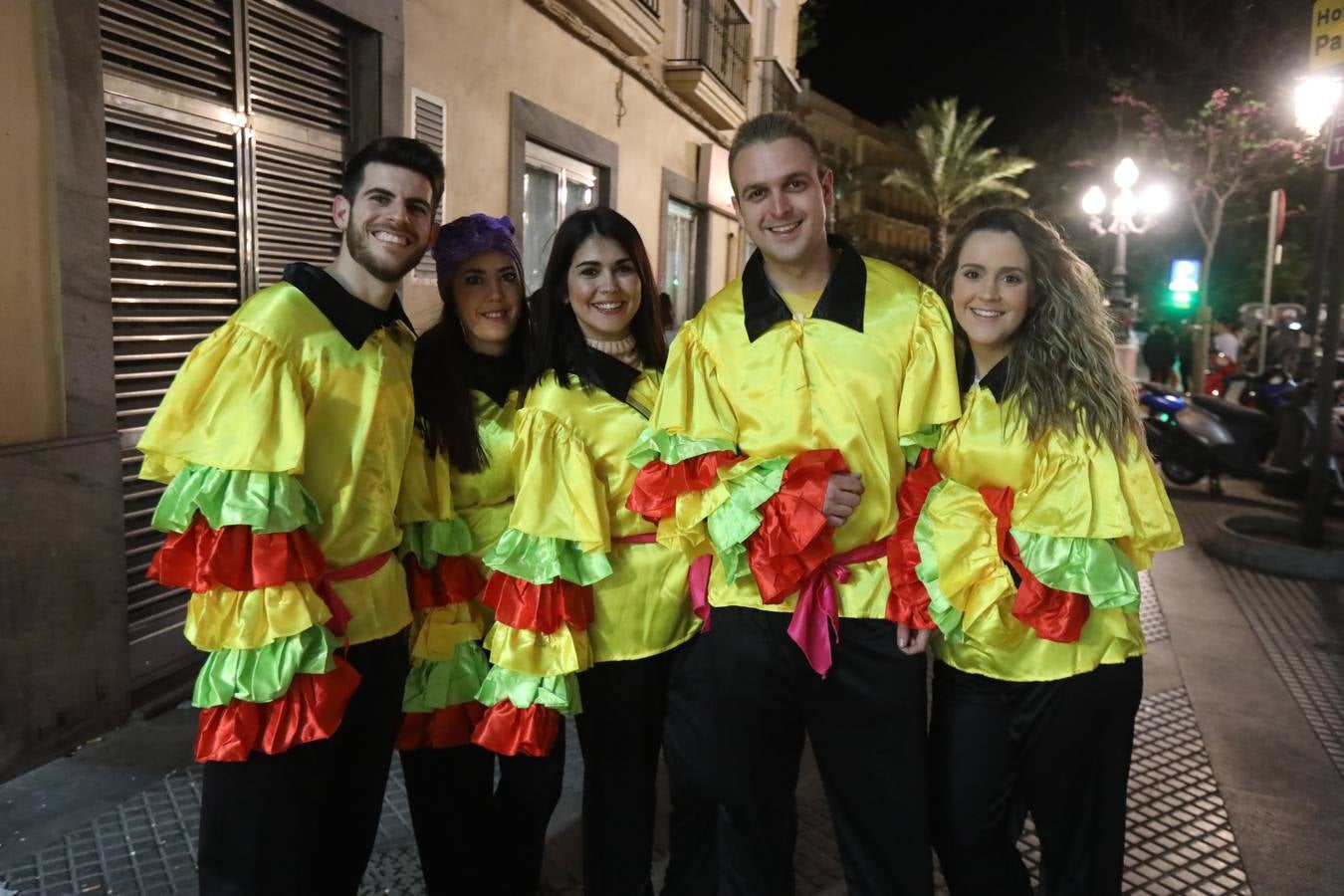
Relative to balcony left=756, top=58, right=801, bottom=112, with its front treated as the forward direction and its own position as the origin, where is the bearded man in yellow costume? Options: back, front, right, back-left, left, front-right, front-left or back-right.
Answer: front-right

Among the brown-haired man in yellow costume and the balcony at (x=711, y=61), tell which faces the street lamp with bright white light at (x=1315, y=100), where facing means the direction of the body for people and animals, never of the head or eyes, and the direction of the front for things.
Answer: the balcony

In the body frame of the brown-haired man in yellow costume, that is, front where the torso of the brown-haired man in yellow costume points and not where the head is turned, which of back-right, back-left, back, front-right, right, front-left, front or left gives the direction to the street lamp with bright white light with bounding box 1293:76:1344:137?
back-left

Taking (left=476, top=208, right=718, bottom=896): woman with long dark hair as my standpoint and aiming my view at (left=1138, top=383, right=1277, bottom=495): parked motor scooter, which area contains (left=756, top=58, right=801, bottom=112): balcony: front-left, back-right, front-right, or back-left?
front-left

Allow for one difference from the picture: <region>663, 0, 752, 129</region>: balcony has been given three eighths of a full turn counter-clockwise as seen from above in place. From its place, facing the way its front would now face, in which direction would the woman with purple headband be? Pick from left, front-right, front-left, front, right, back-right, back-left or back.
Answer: back

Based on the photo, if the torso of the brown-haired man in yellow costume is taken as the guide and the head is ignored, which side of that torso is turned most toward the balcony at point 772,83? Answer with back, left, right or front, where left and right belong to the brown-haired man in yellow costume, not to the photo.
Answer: back

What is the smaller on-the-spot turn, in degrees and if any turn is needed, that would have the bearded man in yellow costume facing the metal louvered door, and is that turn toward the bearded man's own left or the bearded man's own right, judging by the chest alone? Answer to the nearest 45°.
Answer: approximately 135° to the bearded man's own left

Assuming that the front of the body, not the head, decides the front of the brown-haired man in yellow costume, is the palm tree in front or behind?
behind

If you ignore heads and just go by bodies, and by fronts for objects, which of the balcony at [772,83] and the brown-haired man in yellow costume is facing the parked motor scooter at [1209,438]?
the balcony

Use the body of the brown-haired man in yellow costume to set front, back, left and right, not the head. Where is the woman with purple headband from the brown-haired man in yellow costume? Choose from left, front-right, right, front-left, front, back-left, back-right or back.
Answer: right

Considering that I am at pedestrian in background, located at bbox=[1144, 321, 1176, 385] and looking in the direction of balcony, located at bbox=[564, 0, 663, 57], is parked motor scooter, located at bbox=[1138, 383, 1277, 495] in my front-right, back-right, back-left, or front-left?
front-left

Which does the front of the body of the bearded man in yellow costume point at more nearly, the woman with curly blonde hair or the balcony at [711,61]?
the woman with curly blonde hair

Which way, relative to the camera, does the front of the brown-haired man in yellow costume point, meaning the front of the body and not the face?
toward the camera

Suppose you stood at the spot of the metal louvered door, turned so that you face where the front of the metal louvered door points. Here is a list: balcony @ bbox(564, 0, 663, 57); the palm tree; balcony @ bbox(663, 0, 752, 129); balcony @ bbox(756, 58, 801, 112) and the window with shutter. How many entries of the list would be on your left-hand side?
5

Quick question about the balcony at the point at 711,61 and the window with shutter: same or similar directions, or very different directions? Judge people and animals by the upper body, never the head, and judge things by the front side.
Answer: same or similar directions
